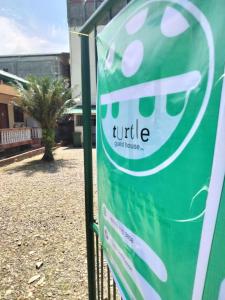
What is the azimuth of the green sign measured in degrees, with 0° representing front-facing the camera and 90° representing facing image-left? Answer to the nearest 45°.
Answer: approximately 45°

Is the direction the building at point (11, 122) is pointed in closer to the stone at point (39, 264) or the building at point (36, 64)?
the stone

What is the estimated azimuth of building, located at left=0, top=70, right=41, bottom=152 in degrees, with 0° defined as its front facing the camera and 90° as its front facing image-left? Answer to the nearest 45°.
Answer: approximately 315°

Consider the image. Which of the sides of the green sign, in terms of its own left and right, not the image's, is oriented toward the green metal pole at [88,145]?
right

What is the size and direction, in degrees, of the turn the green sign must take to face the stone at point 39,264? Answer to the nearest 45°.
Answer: approximately 90° to its right
